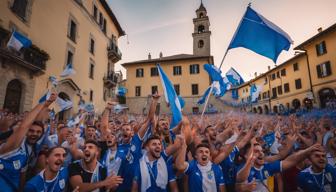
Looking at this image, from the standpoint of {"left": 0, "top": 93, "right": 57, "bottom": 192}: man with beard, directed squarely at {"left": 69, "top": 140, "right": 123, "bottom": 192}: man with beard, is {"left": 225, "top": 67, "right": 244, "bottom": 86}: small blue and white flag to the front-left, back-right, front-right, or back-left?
front-left

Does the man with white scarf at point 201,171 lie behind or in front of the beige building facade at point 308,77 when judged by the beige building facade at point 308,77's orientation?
in front

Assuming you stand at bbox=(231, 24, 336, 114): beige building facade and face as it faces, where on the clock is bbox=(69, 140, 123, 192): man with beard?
The man with beard is roughly at 11 o'clock from the beige building facade.

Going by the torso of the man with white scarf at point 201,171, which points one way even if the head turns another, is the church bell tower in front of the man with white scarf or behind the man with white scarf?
behind

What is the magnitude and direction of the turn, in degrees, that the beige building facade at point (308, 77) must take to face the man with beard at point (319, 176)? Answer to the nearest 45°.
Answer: approximately 45° to its left

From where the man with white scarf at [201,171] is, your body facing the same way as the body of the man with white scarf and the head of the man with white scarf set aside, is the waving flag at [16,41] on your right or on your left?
on your right

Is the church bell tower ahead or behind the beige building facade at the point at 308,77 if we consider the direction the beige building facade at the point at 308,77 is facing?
ahead

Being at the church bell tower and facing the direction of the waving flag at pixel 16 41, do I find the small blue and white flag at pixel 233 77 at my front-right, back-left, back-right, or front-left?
front-left

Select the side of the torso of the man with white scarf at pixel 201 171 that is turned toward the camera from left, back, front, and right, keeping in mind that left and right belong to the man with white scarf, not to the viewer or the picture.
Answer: front

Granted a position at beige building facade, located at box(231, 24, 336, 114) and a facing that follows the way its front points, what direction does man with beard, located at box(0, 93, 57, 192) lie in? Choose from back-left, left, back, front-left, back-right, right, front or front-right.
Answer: front-left

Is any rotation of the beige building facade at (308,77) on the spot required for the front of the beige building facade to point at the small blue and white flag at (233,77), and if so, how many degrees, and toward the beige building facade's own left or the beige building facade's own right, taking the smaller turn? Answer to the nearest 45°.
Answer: approximately 45° to the beige building facade's own left

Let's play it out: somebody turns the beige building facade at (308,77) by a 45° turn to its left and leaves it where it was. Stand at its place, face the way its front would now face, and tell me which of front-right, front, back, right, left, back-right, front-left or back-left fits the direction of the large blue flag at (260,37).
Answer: front

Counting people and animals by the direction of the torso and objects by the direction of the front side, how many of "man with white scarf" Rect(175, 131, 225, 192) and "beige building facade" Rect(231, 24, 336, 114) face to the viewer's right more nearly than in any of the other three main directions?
0

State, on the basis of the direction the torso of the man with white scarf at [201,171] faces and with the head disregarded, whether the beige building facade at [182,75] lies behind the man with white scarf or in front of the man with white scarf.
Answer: behind

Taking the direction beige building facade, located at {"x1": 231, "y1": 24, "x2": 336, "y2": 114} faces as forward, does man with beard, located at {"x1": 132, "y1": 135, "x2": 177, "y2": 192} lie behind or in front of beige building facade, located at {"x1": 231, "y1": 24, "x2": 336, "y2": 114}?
in front

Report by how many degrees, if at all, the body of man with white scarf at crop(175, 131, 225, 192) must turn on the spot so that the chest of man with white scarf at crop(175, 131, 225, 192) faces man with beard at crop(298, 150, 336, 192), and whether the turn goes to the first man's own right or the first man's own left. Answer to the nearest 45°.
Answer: approximately 90° to the first man's own left

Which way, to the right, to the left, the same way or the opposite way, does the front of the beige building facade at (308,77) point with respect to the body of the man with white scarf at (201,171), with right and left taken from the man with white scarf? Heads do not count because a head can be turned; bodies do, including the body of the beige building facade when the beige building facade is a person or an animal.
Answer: to the right

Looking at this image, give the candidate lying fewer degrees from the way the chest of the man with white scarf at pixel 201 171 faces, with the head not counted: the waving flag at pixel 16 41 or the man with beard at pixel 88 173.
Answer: the man with beard

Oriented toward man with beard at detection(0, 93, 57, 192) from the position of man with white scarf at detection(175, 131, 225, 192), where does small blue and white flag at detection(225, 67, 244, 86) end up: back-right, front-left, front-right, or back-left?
back-right
